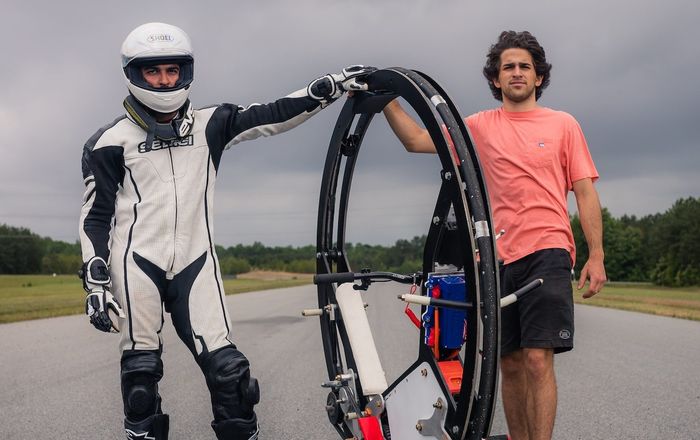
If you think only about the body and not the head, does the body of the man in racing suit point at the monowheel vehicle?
no

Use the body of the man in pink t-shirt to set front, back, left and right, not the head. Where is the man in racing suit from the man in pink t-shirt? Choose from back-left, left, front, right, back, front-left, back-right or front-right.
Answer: right

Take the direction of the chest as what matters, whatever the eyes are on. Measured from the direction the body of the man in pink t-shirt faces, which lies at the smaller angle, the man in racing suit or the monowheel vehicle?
the monowheel vehicle

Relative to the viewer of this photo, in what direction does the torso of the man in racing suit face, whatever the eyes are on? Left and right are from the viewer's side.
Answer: facing the viewer

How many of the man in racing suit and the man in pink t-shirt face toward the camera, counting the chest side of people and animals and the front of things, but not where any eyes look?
2

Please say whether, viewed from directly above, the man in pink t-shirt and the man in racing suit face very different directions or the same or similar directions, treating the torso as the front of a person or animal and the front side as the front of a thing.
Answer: same or similar directions

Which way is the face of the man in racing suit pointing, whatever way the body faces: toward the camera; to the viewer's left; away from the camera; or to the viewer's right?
toward the camera

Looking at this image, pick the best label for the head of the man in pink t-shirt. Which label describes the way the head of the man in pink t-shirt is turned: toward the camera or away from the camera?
toward the camera

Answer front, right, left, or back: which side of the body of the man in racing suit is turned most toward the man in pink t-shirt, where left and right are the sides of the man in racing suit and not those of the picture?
left

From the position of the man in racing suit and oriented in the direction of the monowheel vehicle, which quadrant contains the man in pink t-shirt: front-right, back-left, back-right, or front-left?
front-left

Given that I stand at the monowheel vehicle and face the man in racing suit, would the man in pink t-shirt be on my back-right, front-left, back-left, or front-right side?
back-right
